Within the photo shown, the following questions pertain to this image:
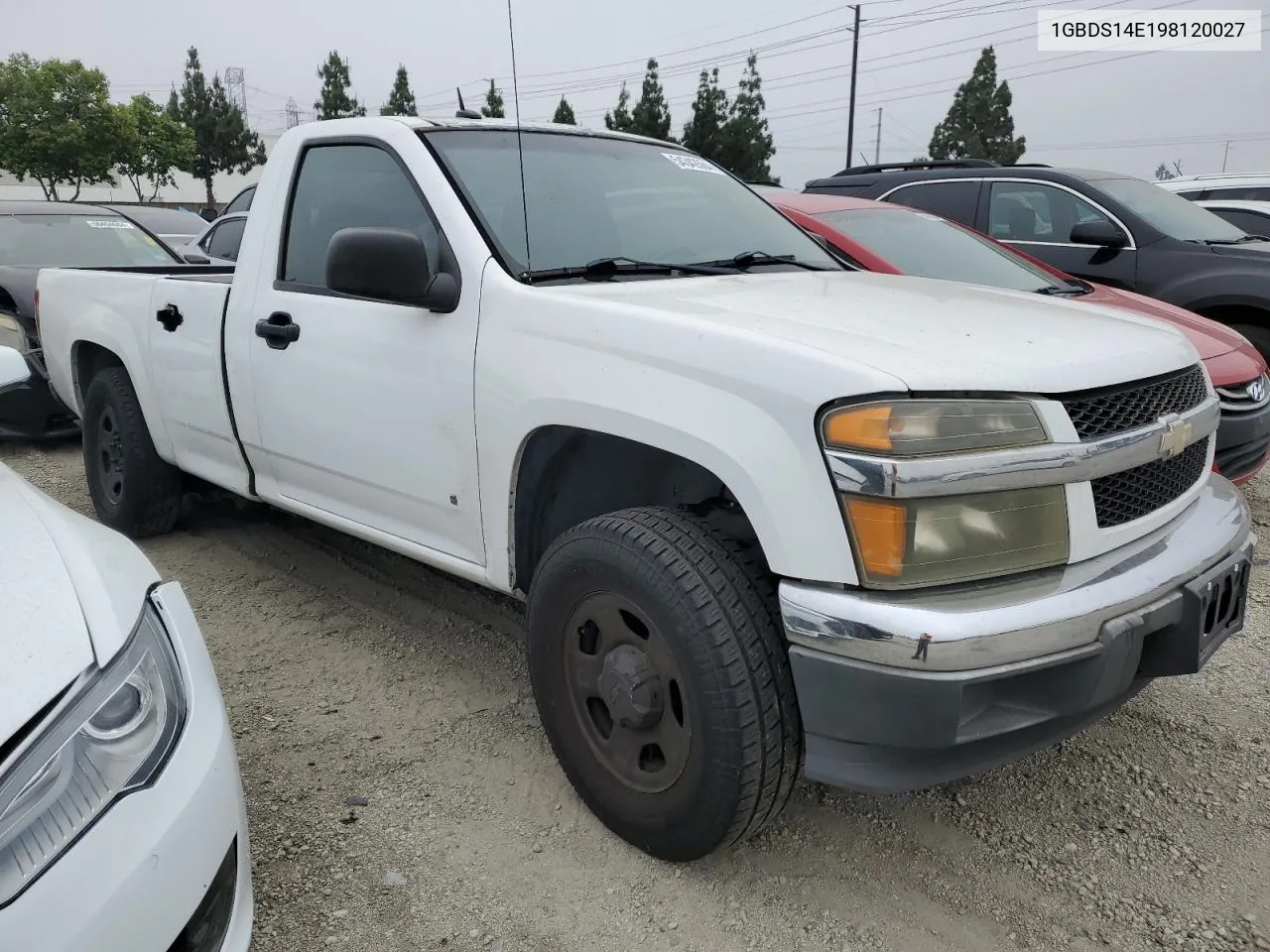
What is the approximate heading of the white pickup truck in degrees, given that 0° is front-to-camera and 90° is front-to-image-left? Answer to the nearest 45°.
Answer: approximately 315°

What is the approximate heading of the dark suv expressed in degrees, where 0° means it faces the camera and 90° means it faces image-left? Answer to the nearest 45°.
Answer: approximately 315°

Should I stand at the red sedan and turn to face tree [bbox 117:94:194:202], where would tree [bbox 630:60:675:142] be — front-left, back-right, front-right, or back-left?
front-right

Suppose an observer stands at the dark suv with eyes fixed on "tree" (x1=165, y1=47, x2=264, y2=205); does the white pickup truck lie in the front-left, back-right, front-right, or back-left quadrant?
back-left

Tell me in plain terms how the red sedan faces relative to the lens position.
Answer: facing the viewer and to the right of the viewer

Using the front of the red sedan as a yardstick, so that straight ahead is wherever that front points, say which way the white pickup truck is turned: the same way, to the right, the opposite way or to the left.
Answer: the same way

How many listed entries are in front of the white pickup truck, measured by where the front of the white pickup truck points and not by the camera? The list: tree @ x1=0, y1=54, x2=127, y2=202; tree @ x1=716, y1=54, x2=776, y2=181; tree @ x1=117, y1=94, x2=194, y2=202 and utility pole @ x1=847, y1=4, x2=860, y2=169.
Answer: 0

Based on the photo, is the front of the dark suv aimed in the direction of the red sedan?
no

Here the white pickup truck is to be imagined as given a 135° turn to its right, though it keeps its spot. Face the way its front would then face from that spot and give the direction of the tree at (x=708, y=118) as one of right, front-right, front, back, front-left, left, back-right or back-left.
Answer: right

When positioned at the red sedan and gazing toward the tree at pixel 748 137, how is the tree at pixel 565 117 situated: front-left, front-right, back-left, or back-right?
front-left

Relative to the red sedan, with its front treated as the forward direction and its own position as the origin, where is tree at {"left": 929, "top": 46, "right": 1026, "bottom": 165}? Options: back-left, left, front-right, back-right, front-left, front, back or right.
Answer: back-left

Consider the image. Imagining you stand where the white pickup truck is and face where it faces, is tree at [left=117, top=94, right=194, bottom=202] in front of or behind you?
behind

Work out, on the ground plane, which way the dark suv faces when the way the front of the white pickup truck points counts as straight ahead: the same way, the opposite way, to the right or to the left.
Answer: the same way

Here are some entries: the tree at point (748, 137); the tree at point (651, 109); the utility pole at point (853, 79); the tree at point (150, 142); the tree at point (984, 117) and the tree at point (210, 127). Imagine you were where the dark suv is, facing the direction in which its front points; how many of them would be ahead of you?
0

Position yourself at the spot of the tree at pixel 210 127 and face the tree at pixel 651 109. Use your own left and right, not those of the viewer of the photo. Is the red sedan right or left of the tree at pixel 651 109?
right

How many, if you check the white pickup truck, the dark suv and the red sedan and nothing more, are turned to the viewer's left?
0

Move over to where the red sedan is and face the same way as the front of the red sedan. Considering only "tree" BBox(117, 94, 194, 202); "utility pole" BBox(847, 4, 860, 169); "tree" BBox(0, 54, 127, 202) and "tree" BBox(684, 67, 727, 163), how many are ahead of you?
0

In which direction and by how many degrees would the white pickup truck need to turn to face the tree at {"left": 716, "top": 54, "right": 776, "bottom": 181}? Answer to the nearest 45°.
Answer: approximately 135° to its left

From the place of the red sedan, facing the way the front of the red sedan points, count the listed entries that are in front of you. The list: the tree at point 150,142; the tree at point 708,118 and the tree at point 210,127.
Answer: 0
